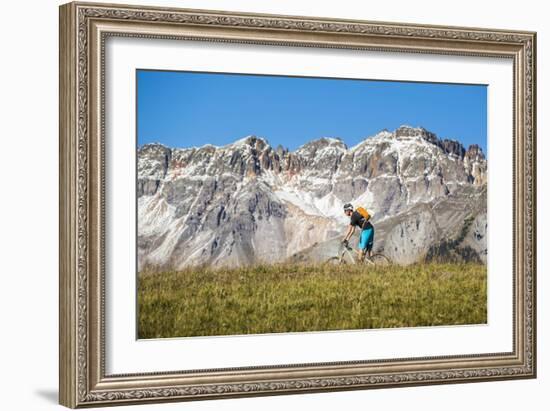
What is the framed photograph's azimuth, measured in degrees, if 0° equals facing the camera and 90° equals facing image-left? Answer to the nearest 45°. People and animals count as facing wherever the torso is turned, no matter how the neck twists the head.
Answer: approximately 315°
